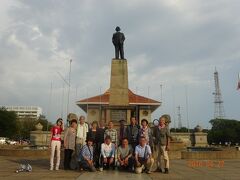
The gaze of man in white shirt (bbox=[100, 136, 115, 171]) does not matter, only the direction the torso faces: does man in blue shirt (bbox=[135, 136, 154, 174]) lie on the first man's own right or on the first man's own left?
on the first man's own left

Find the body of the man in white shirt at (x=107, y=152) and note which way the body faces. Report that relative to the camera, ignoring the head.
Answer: toward the camera

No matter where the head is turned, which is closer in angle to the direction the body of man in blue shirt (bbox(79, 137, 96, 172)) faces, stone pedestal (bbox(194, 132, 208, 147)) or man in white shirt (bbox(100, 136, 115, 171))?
the man in white shirt

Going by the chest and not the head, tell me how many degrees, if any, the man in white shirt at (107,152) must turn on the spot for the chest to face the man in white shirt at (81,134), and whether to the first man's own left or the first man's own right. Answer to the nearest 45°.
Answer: approximately 135° to the first man's own right

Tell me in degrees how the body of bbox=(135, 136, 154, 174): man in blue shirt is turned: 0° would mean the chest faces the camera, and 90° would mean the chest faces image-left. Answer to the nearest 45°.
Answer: approximately 0°

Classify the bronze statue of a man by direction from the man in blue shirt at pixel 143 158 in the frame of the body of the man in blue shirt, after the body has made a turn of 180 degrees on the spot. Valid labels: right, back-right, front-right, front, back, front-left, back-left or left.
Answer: front

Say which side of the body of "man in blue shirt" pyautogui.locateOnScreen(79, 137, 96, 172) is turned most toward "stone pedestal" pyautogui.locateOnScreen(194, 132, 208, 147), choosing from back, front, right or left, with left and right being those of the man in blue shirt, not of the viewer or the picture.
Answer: left

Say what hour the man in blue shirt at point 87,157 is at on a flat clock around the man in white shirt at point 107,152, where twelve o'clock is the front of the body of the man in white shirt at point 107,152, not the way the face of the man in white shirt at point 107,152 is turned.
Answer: the man in blue shirt at point 87,157 is roughly at 3 o'clock from the man in white shirt at point 107,152.

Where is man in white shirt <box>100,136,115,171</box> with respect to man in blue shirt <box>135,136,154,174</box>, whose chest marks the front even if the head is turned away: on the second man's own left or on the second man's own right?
on the second man's own right

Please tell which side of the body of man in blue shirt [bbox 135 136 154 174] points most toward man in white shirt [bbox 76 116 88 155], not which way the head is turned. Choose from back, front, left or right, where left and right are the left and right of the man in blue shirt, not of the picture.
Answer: right

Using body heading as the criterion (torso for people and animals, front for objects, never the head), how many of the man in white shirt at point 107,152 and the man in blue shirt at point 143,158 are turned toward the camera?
2
